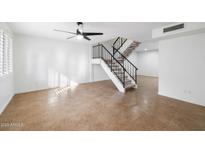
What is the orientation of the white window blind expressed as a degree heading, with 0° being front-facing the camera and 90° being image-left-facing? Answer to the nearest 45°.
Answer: approximately 270°
